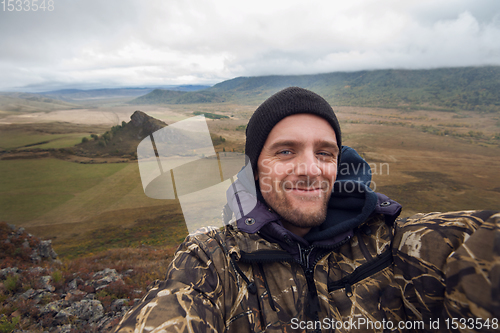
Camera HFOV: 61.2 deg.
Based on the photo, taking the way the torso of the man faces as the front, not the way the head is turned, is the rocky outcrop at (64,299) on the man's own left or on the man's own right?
on the man's own right

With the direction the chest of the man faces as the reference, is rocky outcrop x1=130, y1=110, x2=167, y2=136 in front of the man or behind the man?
behind

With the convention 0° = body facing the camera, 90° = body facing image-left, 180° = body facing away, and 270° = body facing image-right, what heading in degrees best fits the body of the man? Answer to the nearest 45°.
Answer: approximately 0°

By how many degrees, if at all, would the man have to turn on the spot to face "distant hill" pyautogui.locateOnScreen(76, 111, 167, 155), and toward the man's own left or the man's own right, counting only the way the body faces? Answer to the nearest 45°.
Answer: approximately 135° to the man's own right
